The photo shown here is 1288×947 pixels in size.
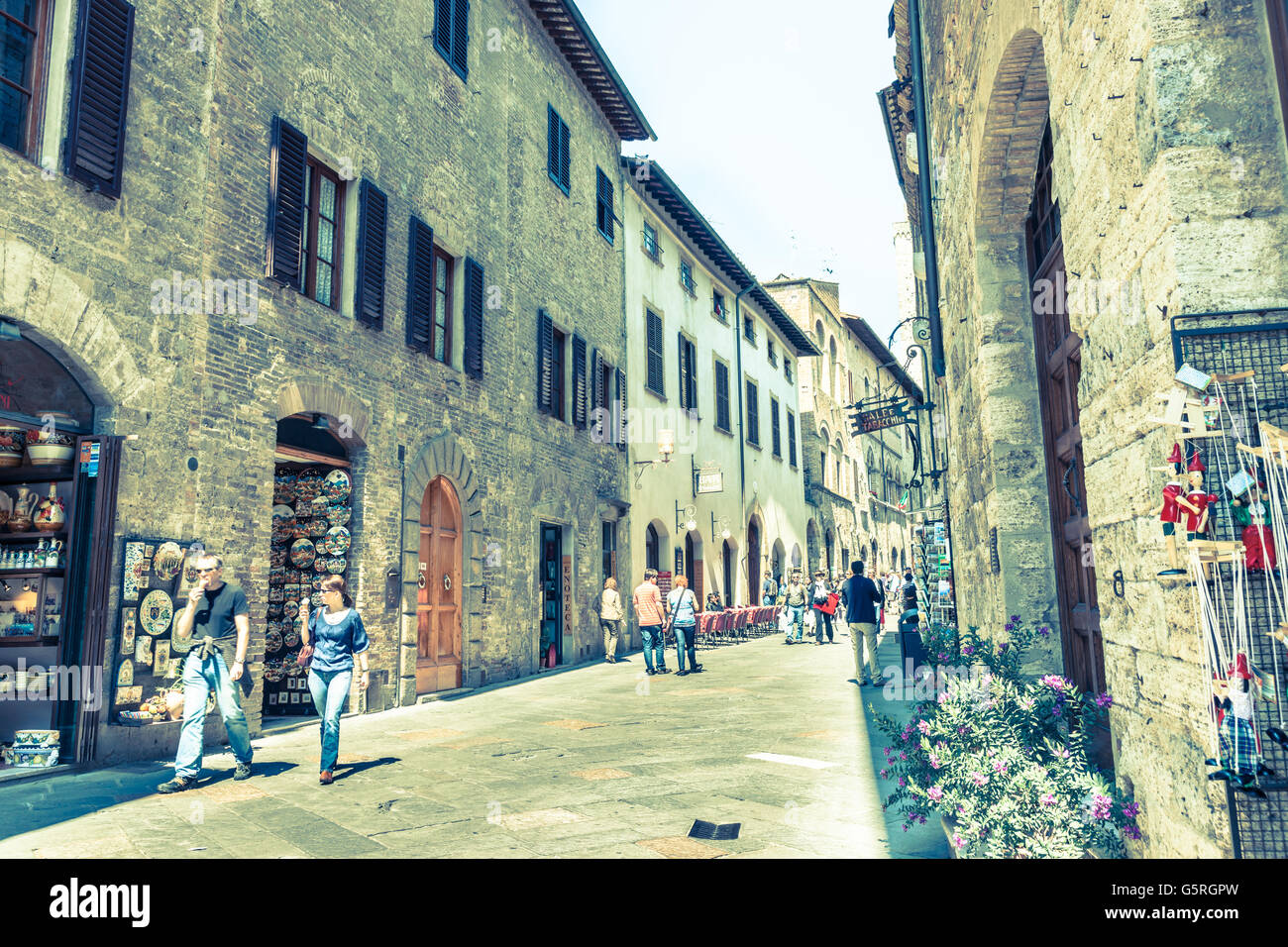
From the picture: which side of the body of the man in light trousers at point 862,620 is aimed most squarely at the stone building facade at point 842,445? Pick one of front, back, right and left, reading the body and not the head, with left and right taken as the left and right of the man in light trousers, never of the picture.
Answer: front

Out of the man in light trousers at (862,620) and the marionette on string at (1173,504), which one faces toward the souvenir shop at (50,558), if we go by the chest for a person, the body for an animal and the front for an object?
the marionette on string

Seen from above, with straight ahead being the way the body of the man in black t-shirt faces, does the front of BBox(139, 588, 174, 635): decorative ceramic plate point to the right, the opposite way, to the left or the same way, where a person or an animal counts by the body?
to the left

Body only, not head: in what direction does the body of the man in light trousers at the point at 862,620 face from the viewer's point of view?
away from the camera

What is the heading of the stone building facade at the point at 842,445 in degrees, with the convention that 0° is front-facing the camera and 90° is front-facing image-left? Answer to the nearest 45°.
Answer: approximately 315°

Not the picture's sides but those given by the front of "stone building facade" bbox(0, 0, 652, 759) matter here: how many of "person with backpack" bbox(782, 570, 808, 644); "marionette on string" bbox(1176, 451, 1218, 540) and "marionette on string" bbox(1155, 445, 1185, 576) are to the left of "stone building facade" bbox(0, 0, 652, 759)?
1

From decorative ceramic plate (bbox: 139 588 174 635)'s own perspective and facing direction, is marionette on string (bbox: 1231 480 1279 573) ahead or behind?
ahead

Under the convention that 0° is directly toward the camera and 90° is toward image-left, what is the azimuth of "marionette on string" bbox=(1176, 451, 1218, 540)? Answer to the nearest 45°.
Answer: approximately 45°

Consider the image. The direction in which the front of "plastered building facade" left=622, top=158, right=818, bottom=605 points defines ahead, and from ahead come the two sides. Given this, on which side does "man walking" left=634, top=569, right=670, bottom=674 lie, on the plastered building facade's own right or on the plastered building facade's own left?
on the plastered building facade's own right

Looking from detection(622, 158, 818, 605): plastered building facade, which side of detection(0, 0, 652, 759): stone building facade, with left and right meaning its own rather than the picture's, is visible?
left

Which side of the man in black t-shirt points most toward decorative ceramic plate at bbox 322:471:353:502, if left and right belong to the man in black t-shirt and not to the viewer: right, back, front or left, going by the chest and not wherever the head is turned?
back

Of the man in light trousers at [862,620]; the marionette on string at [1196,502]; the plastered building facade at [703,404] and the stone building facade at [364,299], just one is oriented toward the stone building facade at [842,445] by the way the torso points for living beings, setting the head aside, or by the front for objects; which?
the man in light trousers

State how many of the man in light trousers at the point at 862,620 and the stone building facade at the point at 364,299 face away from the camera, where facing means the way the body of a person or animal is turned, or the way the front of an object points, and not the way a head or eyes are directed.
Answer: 1
